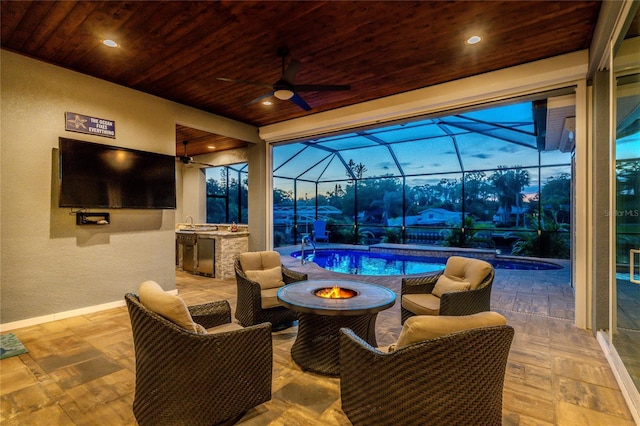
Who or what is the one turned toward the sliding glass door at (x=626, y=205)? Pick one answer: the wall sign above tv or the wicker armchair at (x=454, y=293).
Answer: the wall sign above tv

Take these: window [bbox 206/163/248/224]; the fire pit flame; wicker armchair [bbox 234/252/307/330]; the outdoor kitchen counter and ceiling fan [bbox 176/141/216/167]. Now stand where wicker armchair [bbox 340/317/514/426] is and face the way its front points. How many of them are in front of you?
5

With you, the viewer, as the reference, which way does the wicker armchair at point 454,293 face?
facing the viewer and to the left of the viewer

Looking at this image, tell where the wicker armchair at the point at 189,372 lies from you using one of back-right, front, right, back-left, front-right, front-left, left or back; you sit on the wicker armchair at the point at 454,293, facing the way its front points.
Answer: front

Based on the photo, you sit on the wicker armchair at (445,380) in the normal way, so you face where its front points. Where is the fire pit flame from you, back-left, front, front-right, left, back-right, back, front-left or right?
front

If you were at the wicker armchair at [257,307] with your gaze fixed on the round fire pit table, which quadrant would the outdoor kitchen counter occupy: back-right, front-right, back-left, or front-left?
back-left

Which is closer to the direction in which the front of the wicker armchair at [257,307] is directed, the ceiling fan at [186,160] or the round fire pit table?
the round fire pit table

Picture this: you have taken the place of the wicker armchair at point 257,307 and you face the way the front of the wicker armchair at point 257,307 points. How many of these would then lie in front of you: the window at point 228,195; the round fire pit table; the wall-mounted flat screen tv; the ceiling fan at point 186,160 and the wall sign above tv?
1

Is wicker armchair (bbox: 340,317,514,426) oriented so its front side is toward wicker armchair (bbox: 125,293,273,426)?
no

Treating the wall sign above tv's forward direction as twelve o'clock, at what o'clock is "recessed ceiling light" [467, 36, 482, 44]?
The recessed ceiling light is roughly at 12 o'clock from the wall sign above tv.

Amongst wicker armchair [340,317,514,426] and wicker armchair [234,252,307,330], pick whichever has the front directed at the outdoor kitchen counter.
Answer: wicker armchair [340,317,514,426]

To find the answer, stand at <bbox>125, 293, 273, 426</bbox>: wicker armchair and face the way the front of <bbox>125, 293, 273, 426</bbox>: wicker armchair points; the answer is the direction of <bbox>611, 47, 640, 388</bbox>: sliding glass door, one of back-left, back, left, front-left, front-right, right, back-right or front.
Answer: front-right

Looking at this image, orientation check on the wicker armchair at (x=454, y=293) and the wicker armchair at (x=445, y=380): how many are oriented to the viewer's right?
0

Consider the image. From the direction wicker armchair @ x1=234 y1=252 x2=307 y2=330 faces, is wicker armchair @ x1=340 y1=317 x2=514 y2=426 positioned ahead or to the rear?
ahead

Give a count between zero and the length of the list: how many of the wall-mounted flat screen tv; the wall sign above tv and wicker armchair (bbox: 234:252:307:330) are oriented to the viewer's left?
0

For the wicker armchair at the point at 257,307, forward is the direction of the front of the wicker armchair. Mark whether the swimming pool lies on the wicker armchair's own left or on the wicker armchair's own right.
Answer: on the wicker armchair's own left

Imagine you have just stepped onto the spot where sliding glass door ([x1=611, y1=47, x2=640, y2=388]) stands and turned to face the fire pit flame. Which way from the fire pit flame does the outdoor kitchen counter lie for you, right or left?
right

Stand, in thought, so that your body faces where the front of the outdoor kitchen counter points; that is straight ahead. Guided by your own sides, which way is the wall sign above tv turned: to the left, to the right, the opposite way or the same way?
to the left

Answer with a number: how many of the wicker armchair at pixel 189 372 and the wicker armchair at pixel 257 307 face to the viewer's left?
0

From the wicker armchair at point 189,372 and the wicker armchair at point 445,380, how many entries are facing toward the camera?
0

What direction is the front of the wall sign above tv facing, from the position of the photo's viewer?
facing the viewer and to the right of the viewer

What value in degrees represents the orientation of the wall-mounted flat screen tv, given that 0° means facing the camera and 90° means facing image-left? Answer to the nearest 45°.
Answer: approximately 315°

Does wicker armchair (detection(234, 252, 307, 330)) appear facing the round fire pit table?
yes
